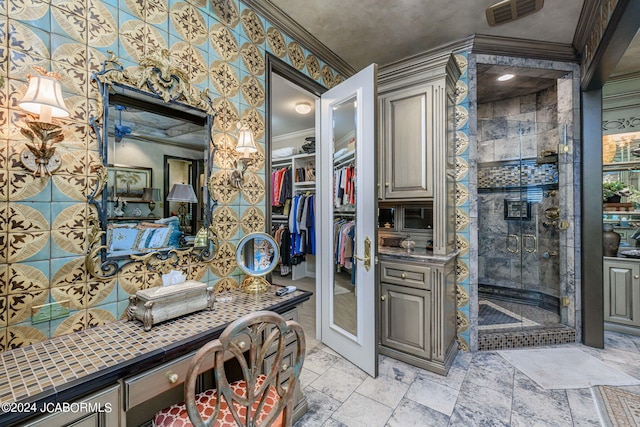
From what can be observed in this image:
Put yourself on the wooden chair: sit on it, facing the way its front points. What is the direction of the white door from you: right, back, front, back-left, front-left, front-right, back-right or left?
right

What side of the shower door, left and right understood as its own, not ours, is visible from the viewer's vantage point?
front

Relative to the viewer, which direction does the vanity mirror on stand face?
toward the camera

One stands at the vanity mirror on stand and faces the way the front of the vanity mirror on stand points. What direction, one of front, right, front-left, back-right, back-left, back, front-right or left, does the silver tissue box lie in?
front-right

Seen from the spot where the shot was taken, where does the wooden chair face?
facing away from the viewer and to the left of the viewer

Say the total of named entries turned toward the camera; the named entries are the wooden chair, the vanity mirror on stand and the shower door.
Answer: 2

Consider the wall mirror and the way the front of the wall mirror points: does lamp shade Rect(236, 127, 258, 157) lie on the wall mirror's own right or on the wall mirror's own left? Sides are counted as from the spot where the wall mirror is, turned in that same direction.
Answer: on the wall mirror's own left

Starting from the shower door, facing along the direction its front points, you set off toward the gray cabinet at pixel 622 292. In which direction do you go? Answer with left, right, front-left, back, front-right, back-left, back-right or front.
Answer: left

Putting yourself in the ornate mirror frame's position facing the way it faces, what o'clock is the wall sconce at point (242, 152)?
The wall sconce is roughly at 10 o'clock from the ornate mirror frame.

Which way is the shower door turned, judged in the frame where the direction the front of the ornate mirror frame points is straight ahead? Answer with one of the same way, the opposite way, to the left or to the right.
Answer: to the right

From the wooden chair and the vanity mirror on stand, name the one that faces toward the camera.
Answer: the vanity mirror on stand

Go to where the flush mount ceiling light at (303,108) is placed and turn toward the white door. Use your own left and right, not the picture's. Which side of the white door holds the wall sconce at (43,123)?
right

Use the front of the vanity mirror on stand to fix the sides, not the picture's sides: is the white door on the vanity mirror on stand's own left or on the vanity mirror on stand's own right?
on the vanity mirror on stand's own left

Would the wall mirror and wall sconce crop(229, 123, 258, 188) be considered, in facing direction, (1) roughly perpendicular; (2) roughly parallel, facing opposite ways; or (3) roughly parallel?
roughly parallel

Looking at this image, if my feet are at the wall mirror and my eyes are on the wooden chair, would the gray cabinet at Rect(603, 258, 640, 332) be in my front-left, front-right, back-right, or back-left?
front-left

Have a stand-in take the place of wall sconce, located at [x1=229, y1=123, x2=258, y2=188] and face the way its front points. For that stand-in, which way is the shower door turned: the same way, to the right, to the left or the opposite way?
to the right
